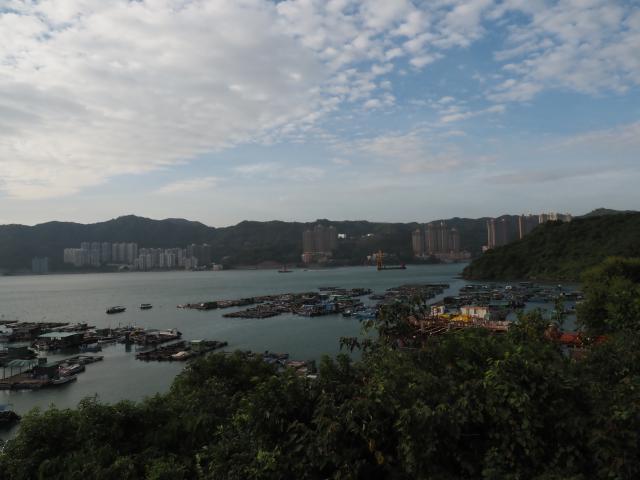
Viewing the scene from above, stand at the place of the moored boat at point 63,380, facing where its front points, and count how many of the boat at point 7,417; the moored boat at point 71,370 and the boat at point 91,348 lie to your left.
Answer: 2

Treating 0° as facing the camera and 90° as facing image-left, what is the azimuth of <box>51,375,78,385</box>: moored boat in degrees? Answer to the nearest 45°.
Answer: approximately 270°

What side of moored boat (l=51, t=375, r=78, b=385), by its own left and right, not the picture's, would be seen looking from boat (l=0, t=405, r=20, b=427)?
right

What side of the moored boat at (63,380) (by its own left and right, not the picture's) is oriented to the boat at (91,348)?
left
